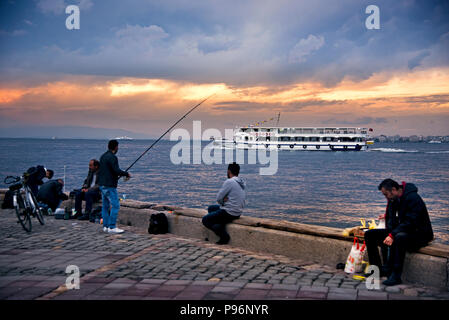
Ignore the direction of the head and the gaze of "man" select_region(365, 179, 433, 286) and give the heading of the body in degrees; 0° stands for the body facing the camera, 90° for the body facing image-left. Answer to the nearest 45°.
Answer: approximately 45°

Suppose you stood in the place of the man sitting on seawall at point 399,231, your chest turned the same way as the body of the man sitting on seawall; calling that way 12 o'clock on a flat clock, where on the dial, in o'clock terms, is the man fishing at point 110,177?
The man fishing is roughly at 2 o'clock from the man sitting on seawall.

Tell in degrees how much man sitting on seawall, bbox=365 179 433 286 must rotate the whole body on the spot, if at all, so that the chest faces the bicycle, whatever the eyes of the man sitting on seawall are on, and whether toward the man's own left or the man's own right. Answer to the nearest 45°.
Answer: approximately 45° to the man's own right
